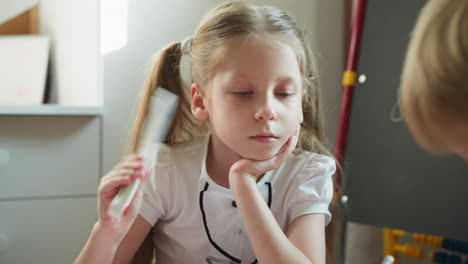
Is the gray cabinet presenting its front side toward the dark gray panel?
no

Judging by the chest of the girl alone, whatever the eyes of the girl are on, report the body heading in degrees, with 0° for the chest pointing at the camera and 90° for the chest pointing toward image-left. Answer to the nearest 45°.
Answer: approximately 0°

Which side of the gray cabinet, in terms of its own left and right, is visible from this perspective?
front

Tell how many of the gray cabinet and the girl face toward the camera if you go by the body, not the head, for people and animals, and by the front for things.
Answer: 2

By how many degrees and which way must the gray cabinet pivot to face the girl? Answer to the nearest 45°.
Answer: approximately 45° to its left

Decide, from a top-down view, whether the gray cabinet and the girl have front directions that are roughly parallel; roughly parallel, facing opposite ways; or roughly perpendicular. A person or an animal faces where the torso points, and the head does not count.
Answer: roughly parallel

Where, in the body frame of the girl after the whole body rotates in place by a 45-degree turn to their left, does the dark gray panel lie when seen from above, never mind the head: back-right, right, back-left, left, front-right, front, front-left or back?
left

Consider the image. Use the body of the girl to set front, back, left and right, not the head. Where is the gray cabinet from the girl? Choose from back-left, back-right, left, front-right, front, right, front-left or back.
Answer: back-right
